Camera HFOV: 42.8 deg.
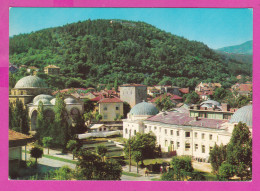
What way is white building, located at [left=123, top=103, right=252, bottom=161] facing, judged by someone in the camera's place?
facing the viewer and to the left of the viewer

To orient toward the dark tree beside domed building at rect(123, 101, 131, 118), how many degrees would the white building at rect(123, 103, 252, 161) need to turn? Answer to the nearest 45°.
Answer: approximately 45° to its right

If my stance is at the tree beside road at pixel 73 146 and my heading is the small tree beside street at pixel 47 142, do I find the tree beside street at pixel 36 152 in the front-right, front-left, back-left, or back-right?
front-left

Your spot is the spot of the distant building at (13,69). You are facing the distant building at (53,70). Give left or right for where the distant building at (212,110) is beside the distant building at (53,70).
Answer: right

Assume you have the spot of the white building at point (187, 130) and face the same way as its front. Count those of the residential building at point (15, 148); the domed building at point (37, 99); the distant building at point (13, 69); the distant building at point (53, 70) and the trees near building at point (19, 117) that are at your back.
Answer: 0

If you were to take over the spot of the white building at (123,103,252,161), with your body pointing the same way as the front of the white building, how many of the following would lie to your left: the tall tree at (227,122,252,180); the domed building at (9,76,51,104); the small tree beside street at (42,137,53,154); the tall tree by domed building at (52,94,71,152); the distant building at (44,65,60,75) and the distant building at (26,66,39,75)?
1

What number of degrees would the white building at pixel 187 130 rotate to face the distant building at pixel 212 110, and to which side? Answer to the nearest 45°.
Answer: approximately 180°

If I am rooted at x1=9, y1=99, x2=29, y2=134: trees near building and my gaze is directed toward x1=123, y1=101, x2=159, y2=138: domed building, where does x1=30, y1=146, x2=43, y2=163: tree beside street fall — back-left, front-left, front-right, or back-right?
front-right

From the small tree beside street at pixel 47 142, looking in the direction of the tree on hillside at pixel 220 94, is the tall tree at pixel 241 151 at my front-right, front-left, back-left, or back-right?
front-right

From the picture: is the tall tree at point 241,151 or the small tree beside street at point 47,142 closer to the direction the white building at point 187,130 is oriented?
the small tree beside street

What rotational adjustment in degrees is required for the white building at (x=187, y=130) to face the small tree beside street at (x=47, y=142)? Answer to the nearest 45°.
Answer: approximately 45° to its right

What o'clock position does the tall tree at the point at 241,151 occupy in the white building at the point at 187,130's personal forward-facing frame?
The tall tree is roughly at 9 o'clock from the white building.

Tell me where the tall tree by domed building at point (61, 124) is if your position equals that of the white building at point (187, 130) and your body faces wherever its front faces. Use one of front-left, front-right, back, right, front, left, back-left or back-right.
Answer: front-right
